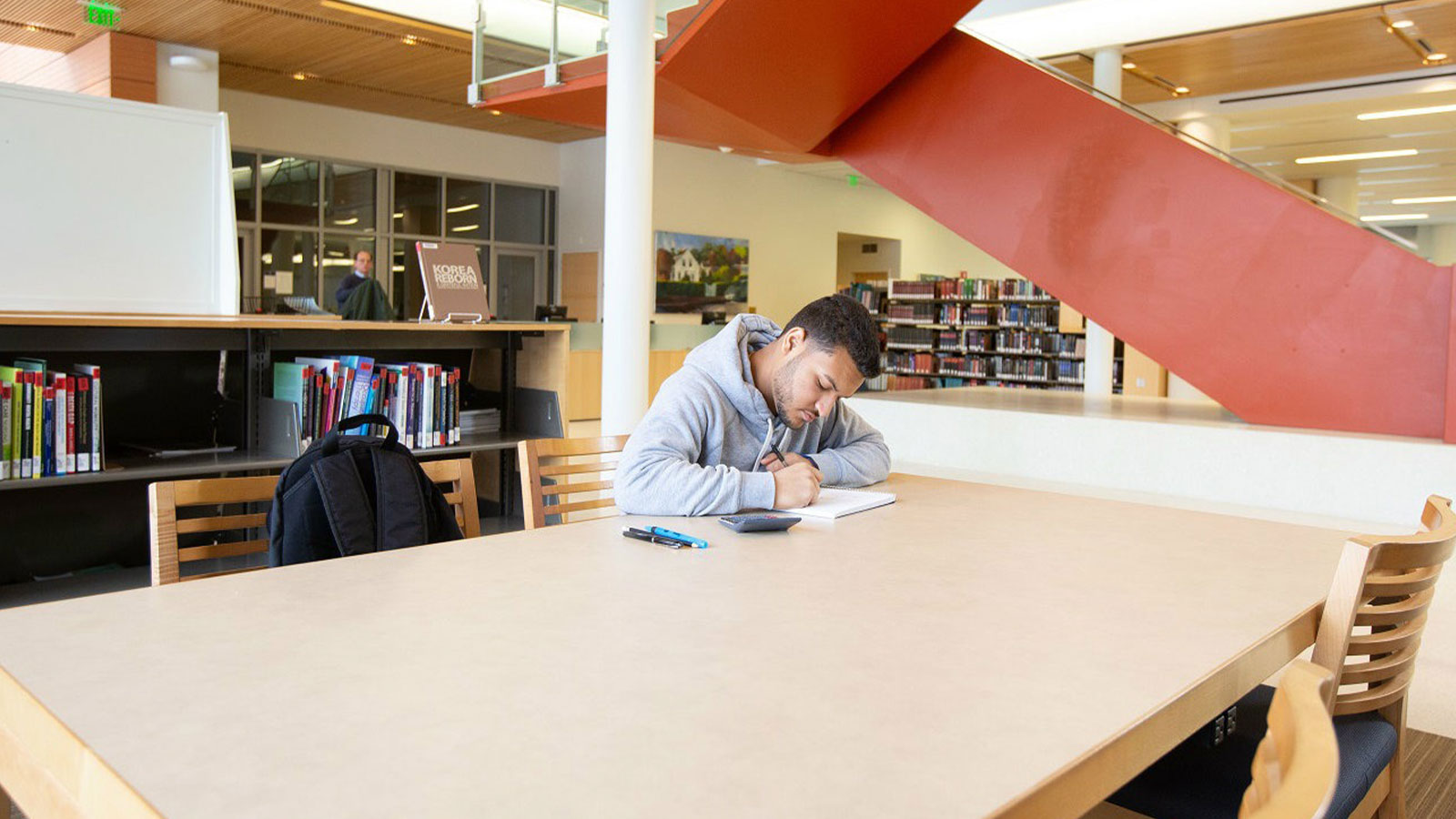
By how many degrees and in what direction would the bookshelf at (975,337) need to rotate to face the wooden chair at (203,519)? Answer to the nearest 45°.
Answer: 0° — it already faces it

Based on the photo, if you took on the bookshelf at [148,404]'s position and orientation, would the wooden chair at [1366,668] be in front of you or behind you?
in front

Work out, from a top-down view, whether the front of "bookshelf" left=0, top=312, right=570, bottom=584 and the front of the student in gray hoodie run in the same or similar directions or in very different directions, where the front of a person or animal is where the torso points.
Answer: same or similar directions

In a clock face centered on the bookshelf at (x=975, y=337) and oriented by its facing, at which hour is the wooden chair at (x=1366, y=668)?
The wooden chair is roughly at 12 o'clock from the bookshelf.

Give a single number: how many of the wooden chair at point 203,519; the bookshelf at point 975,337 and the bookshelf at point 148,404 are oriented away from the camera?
0

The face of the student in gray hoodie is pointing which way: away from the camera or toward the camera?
toward the camera

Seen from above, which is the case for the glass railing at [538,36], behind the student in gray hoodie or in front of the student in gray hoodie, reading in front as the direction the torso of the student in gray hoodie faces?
behind

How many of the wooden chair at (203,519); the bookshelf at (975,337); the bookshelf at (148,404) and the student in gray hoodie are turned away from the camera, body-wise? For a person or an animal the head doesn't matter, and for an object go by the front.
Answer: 0

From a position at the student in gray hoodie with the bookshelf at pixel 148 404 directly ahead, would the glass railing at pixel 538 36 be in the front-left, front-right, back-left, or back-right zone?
front-right

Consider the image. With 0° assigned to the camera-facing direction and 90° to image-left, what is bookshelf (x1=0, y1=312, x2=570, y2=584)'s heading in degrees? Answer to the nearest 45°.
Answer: approximately 315°

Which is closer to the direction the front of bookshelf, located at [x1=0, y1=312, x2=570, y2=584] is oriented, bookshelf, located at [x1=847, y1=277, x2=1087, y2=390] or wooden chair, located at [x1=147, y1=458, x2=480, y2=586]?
the wooden chair

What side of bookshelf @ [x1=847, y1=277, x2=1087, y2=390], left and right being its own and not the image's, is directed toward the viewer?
front
